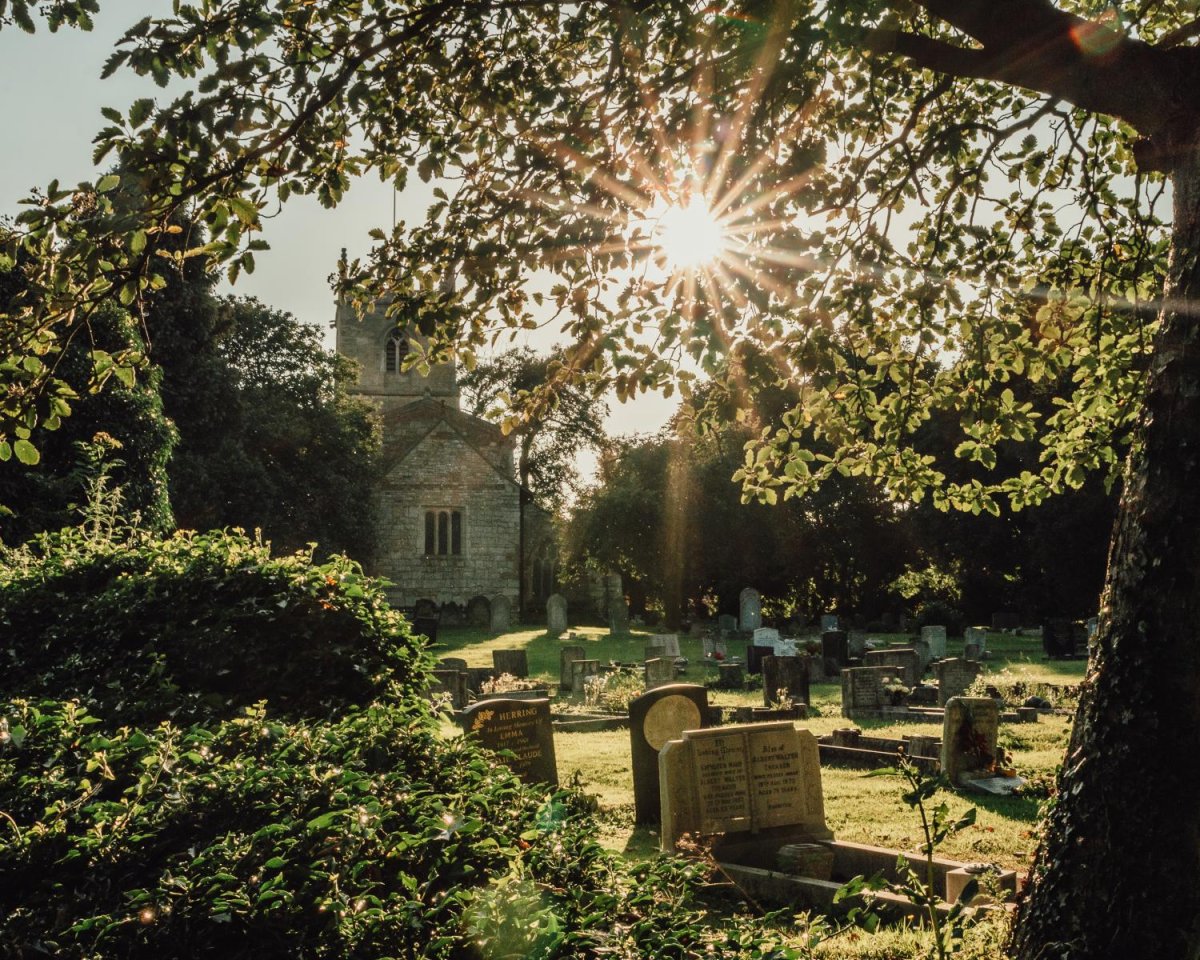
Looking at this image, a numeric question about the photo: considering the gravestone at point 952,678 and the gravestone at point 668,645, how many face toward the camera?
2

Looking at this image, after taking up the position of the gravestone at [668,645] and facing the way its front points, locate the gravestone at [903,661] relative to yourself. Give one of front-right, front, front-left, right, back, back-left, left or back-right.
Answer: front-left

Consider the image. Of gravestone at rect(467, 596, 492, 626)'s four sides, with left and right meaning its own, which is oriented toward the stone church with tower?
back

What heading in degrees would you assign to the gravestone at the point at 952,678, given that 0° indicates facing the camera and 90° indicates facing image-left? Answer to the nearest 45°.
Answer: approximately 0°

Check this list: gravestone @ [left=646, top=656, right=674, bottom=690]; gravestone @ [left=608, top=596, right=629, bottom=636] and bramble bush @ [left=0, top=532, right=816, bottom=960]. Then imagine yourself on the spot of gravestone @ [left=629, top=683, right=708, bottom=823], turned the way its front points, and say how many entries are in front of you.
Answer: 1

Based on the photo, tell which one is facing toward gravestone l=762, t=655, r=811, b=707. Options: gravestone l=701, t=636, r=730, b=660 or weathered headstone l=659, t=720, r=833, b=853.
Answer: gravestone l=701, t=636, r=730, b=660

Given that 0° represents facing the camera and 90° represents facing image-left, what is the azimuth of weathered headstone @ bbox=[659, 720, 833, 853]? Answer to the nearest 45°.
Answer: approximately 0°
